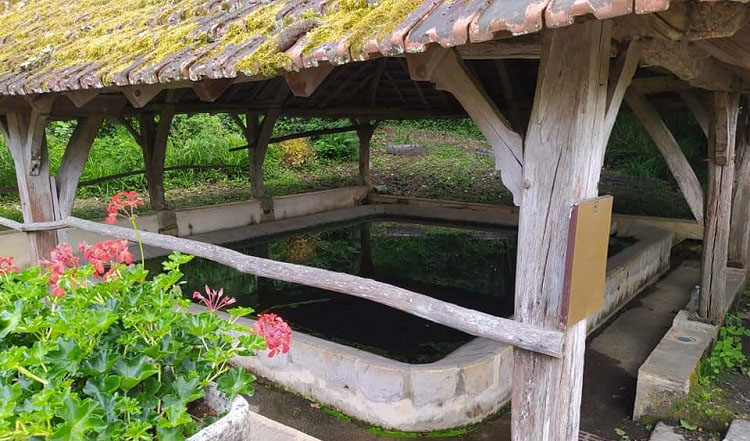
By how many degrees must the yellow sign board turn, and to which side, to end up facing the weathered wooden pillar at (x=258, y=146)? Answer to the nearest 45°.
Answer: approximately 180°

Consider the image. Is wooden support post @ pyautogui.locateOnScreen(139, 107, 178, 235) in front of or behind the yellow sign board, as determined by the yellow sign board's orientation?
behind

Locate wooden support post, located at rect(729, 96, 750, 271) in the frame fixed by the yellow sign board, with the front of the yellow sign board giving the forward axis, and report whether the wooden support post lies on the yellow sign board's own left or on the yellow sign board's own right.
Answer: on the yellow sign board's own left

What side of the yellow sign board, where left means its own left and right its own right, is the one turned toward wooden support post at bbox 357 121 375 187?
back

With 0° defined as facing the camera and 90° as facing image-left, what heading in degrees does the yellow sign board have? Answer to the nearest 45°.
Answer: approximately 315°

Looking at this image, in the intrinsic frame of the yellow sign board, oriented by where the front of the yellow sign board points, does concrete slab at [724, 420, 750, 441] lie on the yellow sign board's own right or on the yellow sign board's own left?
on the yellow sign board's own left

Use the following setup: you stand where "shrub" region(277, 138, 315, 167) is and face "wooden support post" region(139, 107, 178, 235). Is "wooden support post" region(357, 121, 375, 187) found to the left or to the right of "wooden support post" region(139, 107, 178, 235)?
left

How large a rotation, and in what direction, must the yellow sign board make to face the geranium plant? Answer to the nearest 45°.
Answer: approximately 90° to its right
